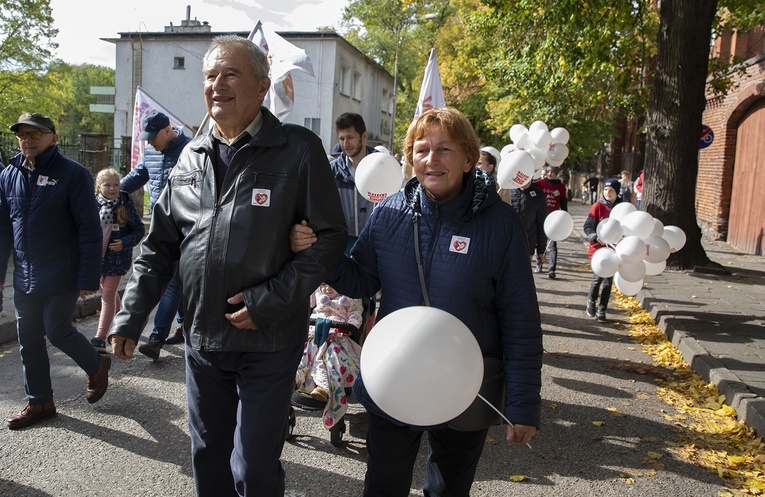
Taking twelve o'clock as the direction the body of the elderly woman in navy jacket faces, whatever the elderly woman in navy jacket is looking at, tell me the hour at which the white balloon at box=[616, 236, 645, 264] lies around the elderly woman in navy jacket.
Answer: The white balloon is roughly at 7 o'clock from the elderly woman in navy jacket.

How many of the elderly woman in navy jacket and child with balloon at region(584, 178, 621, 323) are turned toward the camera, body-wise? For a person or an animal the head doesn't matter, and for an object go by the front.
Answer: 2

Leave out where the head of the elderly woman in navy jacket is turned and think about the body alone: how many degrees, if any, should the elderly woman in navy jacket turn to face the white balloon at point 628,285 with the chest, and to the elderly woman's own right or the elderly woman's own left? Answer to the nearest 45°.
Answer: approximately 135° to the elderly woman's own left

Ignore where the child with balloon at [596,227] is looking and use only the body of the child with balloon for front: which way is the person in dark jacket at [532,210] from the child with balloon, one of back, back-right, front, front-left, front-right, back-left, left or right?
back-right

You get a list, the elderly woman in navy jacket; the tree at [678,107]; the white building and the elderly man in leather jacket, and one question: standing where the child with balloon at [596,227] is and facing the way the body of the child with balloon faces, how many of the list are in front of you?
2

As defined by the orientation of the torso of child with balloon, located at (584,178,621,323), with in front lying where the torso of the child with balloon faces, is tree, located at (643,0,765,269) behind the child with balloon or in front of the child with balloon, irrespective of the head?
behind

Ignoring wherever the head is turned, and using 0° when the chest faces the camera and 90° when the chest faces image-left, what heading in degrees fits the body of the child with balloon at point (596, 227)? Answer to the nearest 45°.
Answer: approximately 0°
